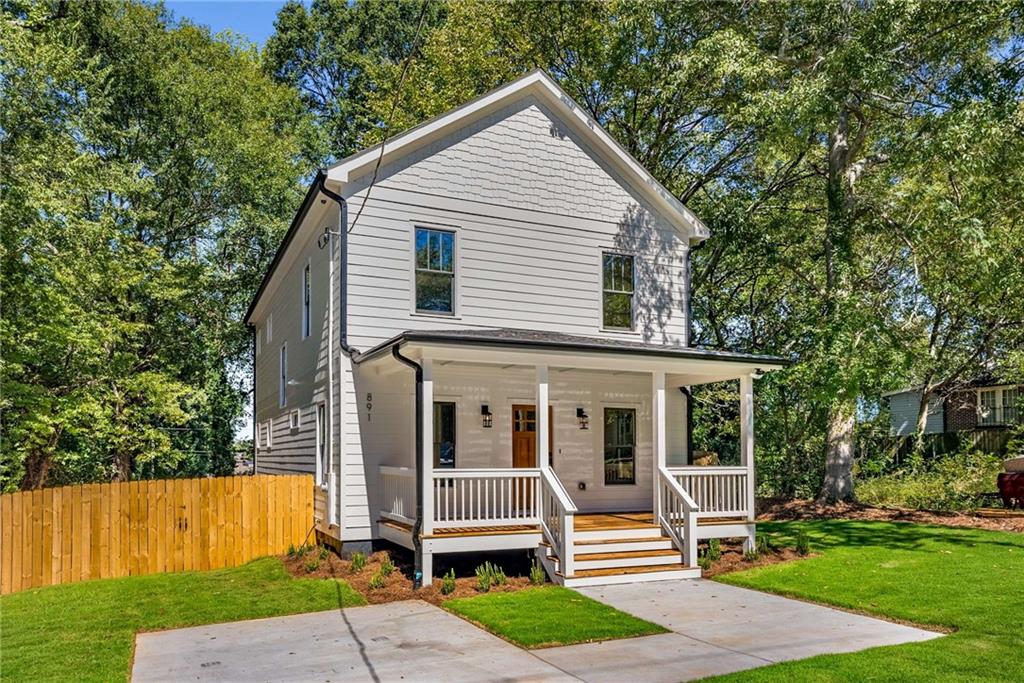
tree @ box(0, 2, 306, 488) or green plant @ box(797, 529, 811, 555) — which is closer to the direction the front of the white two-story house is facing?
the green plant

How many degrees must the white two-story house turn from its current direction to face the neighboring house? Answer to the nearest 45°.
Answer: approximately 90° to its left

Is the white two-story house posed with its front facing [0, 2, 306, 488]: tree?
no

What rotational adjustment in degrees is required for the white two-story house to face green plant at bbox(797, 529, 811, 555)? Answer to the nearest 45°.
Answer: approximately 45° to its left

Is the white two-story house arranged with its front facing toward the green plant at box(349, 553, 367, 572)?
no

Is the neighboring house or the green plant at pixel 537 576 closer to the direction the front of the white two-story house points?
the green plant

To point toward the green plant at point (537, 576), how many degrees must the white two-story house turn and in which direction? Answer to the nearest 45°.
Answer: approximately 45° to its right

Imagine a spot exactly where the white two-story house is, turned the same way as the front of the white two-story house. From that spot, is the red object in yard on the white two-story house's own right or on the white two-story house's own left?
on the white two-story house's own left

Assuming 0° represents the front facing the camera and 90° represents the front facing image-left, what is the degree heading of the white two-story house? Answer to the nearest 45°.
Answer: approximately 315°
